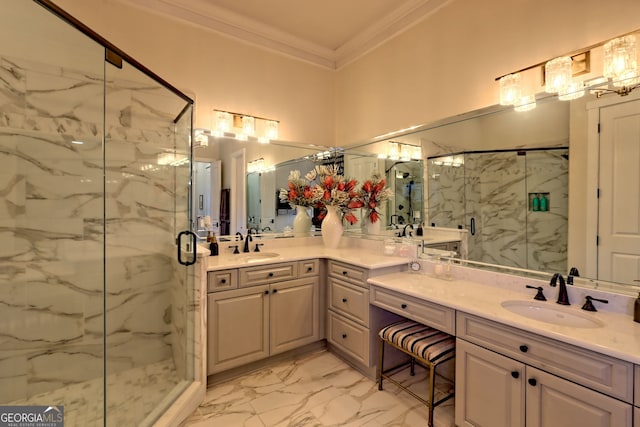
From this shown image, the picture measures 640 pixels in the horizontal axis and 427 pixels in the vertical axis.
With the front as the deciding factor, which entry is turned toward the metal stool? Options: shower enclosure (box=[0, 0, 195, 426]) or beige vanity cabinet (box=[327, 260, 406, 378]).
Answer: the shower enclosure

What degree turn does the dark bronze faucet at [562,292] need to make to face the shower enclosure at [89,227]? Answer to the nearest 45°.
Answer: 0° — it already faces it

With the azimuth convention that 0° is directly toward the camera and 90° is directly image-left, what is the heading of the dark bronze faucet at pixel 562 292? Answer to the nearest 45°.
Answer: approximately 45°

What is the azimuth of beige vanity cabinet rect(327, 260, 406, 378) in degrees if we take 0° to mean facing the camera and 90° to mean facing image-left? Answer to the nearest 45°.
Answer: approximately 45°

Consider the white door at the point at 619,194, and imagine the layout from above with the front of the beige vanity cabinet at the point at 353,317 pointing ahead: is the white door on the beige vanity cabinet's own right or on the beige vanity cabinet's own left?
on the beige vanity cabinet's own left

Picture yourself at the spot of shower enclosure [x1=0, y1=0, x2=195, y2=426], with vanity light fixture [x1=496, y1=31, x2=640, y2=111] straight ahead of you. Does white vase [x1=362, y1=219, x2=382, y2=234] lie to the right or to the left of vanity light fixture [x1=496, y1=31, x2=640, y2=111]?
left
